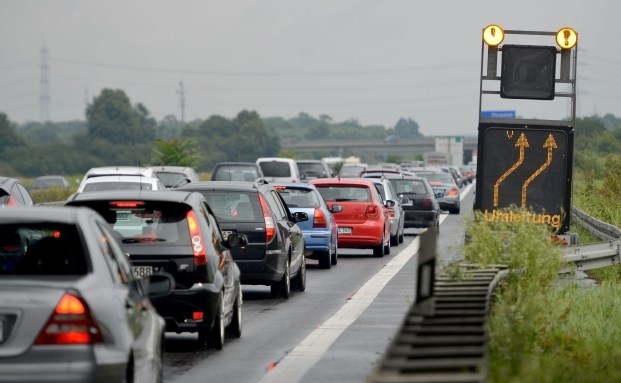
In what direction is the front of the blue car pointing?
away from the camera

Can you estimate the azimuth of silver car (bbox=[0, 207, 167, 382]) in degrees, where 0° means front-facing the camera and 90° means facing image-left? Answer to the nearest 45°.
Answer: approximately 180°

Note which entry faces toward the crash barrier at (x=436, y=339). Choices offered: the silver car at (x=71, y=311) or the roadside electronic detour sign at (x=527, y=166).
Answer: the roadside electronic detour sign

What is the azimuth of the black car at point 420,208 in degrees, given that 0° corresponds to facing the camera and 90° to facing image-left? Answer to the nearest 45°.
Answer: approximately 180°

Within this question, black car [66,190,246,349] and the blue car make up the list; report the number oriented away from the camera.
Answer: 2

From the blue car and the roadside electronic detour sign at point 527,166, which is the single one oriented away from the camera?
the blue car

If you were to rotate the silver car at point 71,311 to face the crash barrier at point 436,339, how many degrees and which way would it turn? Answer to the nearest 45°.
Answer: approximately 90° to its right

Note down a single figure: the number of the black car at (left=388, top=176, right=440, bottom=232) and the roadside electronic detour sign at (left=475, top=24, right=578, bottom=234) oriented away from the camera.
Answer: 1

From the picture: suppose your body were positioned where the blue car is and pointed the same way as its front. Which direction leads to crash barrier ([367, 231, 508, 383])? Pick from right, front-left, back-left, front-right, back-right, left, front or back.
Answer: back

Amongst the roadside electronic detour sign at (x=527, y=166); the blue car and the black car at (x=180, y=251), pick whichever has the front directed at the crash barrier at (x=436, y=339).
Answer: the roadside electronic detour sign

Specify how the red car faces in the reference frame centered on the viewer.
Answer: facing away from the viewer
